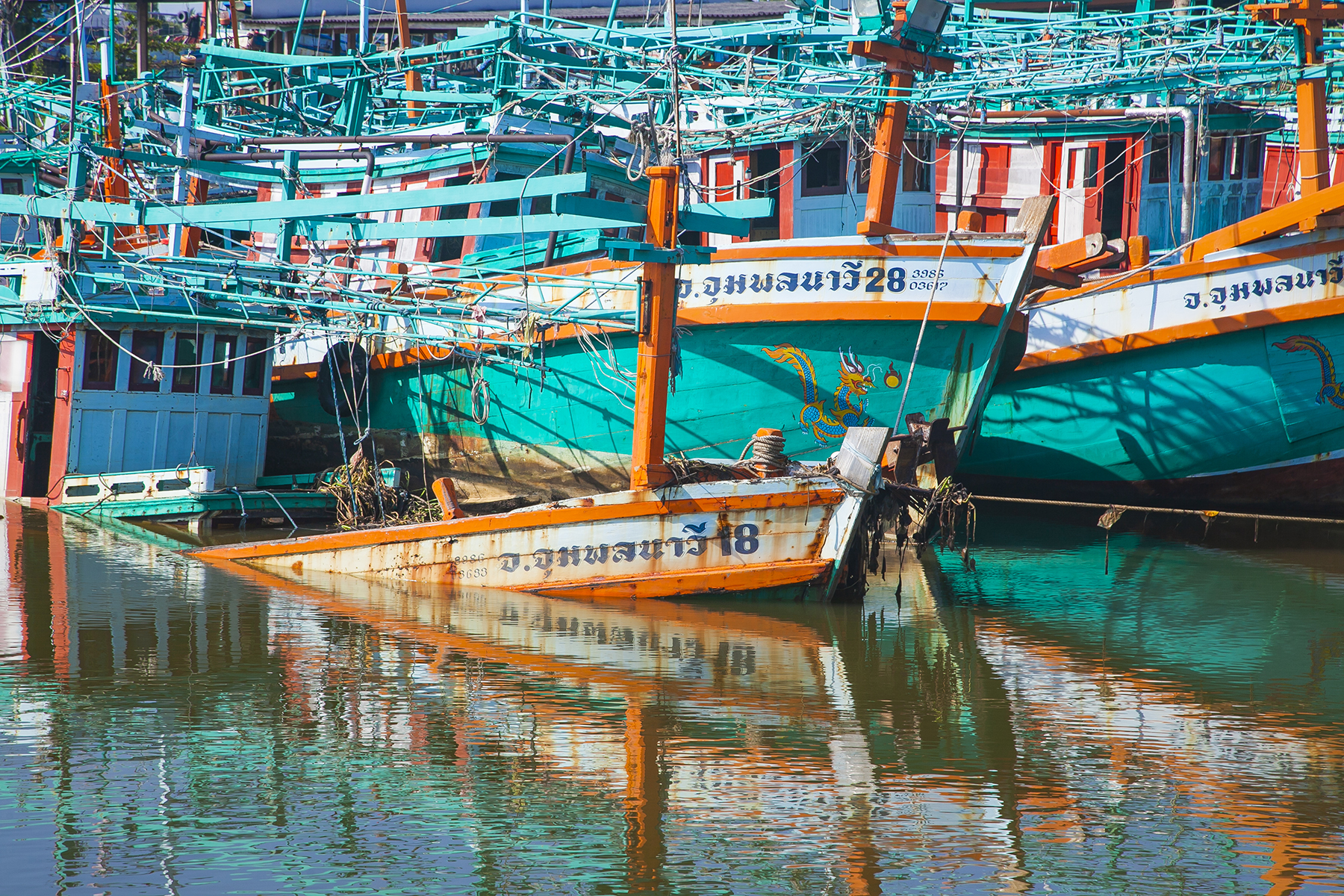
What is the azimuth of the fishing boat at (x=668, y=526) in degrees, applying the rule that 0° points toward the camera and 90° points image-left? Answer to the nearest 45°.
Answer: approximately 270°

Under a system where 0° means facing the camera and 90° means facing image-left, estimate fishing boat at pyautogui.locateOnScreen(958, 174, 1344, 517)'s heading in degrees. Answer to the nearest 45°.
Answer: approximately 315°

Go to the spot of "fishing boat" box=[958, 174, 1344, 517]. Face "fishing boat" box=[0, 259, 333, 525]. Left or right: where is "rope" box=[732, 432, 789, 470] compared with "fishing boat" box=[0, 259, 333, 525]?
left

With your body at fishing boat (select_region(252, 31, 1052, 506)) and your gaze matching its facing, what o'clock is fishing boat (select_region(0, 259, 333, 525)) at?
fishing boat (select_region(0, 259, 333, 525)) is roughly at 5 o'clock from fishing boat (select_region(252, 31, 1052, 506)).

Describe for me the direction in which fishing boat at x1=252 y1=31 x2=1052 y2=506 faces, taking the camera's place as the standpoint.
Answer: facing the viewer and to the right of the viewer

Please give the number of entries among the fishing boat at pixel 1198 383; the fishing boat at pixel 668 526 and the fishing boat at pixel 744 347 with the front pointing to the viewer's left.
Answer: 0

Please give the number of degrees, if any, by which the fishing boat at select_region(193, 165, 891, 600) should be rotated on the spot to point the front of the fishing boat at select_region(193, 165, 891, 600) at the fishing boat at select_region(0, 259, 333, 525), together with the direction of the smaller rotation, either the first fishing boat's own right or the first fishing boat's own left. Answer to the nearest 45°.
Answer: approximately 135° to the first fishing boat's own left

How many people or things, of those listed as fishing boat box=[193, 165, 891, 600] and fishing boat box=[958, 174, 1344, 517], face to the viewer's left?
0

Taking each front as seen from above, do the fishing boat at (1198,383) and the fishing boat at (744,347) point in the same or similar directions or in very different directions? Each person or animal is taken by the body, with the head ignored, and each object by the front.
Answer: same or similar directions

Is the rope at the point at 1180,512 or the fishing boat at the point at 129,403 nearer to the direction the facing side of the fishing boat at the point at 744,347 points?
the rope
